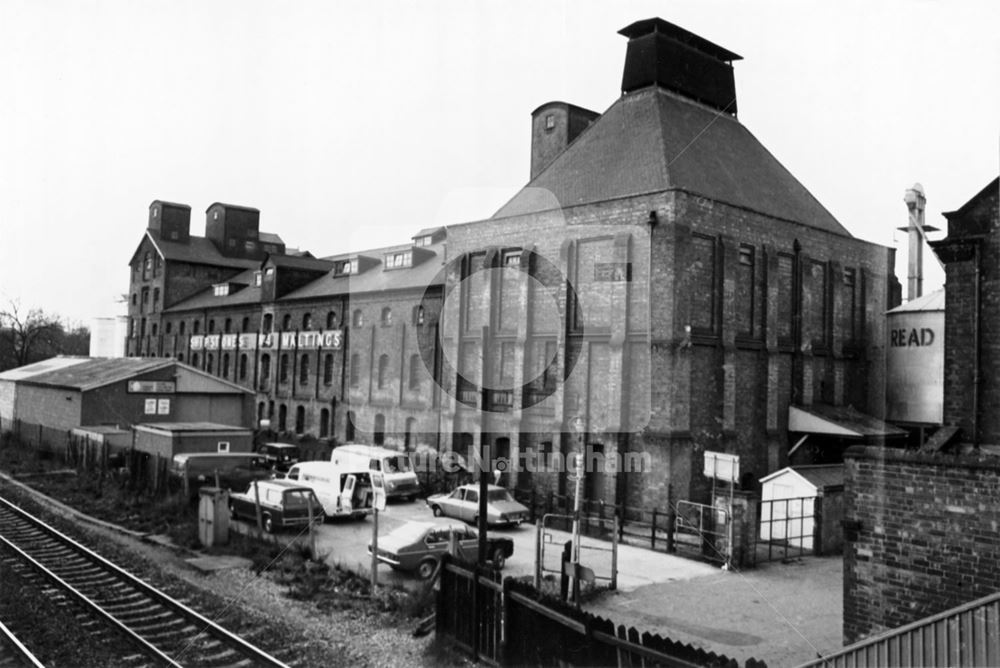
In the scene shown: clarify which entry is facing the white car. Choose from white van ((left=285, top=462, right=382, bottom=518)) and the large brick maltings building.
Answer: the large brick maltings building

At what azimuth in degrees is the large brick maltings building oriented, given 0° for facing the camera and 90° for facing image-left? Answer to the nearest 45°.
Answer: approximately 45°

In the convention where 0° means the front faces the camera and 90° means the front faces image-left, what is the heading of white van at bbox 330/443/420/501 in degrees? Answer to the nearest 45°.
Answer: approximately 315°

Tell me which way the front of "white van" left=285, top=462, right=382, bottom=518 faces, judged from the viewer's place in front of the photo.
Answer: facing away from the viewer and to the left of the viewer

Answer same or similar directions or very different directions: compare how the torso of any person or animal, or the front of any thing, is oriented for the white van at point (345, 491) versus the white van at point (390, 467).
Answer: very different directions

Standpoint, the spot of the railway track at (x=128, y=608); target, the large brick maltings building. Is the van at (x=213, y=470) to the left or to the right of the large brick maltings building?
left

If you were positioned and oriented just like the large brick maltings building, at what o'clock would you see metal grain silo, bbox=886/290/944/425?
The metal grain silo is roughly at 7 o'clock from the large brick maltings building.

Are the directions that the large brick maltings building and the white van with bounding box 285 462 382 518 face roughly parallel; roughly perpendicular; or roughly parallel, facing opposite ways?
roughly perpendicular

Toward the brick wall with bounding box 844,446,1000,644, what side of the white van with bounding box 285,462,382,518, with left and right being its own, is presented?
back

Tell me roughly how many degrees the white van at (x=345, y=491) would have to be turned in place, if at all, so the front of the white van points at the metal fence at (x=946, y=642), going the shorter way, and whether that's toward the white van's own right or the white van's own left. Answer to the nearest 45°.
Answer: approximately 135° to the white van's own left

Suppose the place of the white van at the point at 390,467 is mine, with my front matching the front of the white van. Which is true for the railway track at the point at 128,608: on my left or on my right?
on my right
